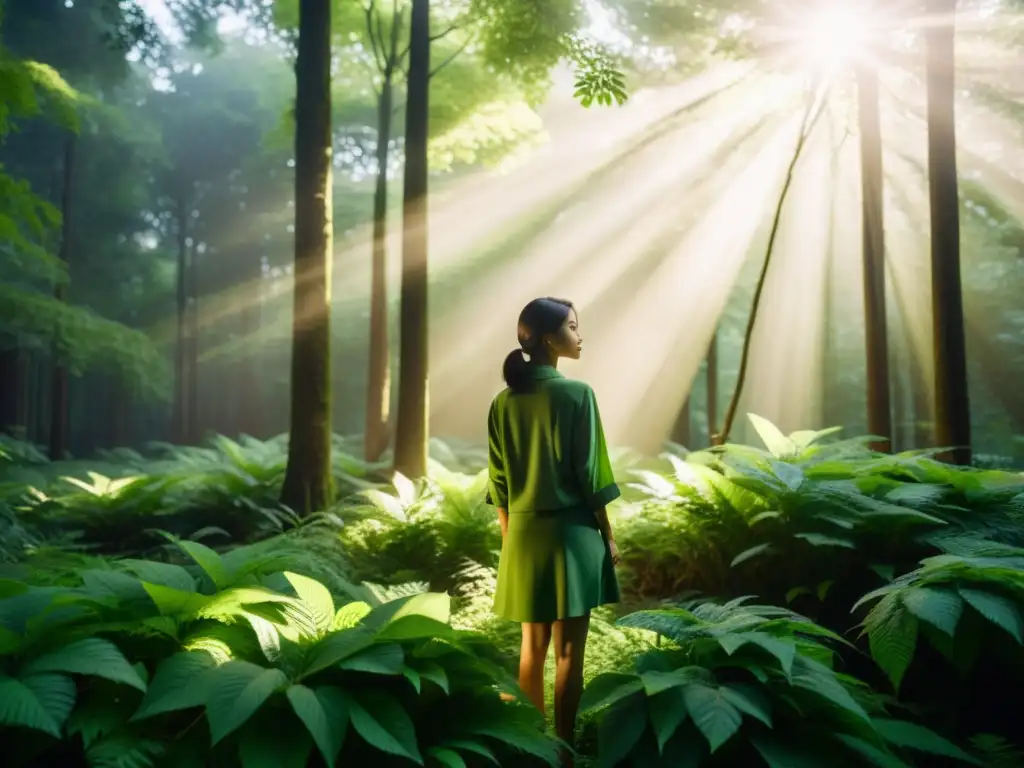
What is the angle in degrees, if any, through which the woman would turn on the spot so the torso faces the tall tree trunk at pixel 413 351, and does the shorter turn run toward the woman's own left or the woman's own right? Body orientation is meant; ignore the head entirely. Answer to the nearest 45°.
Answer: approximately 45° to the woman's own left

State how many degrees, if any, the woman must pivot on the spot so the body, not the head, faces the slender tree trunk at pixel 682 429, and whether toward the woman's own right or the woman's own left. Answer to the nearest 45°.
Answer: approximately 45° to the woman's own left

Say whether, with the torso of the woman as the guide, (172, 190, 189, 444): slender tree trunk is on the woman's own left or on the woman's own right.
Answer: on the woman's own left

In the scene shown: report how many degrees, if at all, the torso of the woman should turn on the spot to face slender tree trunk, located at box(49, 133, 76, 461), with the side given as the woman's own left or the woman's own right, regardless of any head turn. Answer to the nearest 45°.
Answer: approximately 90° to the woman's own left

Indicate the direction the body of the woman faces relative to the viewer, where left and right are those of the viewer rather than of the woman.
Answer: facing away from the viewer and to the right of the viewer

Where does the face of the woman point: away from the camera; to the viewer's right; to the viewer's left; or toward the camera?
to the viewer's right

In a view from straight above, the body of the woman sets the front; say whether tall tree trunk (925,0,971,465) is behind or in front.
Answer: in front

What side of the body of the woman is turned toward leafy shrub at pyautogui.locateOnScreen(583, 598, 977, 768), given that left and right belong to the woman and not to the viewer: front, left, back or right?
right

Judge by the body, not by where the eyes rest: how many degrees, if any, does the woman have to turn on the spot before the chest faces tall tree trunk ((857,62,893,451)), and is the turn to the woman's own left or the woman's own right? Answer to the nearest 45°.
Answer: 0° — they already face it
